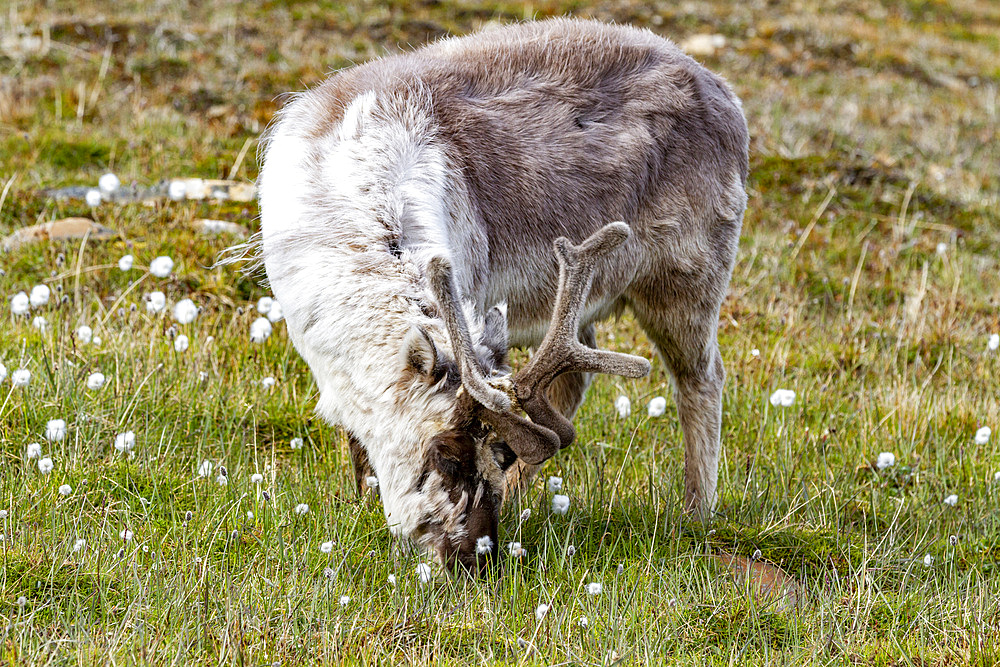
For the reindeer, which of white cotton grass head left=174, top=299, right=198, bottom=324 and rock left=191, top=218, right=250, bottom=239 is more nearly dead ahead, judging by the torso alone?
the white cotton grass head

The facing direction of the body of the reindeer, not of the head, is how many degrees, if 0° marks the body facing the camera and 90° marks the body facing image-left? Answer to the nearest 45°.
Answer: approximately 45°

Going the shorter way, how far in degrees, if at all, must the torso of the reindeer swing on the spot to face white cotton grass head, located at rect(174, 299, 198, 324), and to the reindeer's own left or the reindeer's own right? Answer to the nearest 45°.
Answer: approximately 45° to the reindeer's own right

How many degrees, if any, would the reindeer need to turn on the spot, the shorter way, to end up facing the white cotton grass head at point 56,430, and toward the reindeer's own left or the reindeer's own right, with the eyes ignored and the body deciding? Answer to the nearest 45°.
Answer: approximately 45° to the reindeer's own right

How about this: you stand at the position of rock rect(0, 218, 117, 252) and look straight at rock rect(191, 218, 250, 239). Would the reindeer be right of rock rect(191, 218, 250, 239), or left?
right

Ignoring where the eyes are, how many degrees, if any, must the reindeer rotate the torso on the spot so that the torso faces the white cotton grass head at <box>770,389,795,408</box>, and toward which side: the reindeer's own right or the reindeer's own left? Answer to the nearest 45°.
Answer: approximately 135° to the reindeer's own left

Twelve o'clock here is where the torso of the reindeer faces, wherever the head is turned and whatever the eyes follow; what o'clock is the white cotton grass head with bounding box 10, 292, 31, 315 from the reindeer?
The white cotton grass head is roughly at 2 o'clock from the reindeer.

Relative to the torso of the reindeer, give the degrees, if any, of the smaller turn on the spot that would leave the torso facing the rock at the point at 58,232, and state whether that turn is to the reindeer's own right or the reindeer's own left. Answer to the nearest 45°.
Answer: approximately 90° to the reindeer's own right

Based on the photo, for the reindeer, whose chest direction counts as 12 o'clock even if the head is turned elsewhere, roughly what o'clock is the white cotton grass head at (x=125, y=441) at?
The white cotton grass head is roughly at 1 o'clock from the reindeer.
